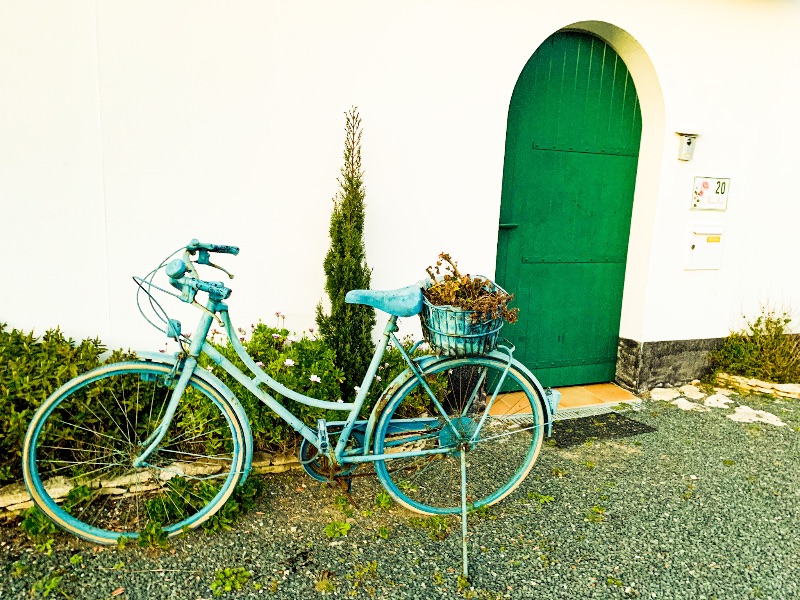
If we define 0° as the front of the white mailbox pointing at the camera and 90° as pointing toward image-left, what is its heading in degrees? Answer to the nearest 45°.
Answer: approximately 0°

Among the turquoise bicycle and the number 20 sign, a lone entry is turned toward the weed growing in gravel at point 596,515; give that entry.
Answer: the number 20 sign

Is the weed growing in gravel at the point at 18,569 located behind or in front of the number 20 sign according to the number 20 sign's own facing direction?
in front

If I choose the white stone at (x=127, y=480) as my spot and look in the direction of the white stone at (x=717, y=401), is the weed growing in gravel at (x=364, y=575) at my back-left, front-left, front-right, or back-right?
front-right

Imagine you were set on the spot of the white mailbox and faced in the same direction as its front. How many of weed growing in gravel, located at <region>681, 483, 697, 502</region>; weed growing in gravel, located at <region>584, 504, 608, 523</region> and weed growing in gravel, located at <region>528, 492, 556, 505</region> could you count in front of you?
3

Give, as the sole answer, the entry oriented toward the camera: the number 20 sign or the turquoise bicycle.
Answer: the number 20 sign

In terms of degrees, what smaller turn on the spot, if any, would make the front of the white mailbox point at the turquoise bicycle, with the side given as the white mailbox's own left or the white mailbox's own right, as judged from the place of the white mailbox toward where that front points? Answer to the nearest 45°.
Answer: approximately 45° to the white mailbox's own right

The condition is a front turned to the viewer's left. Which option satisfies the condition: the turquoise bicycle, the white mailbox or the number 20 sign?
the turquoise bicycle

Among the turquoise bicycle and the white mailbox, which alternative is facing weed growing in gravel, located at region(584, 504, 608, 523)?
the white mailbox

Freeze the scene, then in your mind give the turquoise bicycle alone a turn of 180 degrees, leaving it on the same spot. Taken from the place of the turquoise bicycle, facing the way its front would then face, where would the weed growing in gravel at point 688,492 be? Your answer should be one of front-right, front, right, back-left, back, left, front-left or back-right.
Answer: front

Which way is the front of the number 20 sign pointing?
toward the camera

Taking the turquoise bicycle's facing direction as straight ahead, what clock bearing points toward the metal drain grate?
The metal drain grate is roughly at 5 o'clock from the turquoise bicycle.

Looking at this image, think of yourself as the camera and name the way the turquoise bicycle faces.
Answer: facing to the left of the viewer

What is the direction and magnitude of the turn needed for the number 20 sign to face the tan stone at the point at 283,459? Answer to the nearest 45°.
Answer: approximately 45° to its right

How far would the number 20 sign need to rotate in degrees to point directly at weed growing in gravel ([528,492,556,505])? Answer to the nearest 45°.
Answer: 0° — it already faces it

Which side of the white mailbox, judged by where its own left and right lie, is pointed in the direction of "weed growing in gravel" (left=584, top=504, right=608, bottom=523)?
front

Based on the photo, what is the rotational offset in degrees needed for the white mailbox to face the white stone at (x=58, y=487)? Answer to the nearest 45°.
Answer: approximately 45° to its right
